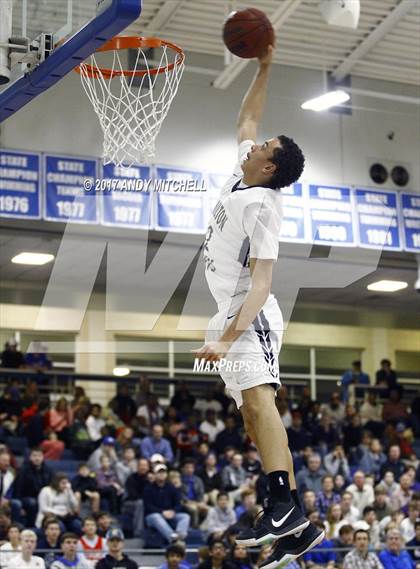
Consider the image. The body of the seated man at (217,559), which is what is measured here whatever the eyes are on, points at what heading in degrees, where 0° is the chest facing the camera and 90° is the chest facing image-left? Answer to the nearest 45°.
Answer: approximately 0°

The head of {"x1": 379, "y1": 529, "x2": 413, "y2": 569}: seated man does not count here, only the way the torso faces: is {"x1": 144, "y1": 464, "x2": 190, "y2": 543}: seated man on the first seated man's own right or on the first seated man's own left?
on the first seated man's own right

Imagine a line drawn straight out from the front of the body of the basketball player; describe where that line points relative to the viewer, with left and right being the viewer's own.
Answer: facing to the left of the viewer

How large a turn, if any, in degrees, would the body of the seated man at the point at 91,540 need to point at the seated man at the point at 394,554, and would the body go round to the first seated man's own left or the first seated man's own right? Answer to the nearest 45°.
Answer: approximately 90° to the first seated man's own left

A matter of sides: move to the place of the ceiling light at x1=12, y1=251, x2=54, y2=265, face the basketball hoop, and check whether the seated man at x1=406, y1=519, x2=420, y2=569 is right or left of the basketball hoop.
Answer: left

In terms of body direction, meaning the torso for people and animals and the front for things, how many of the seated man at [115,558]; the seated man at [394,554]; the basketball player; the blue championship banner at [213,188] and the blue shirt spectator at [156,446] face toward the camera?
4

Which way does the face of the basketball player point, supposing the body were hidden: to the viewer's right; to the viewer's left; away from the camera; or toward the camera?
to the viewer's left

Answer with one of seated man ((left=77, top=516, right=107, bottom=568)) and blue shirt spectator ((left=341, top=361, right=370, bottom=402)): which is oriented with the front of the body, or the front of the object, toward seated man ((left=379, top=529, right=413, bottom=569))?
the blue shirt spectator

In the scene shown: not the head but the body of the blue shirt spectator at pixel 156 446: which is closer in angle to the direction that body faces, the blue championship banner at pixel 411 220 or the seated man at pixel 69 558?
the seated man
